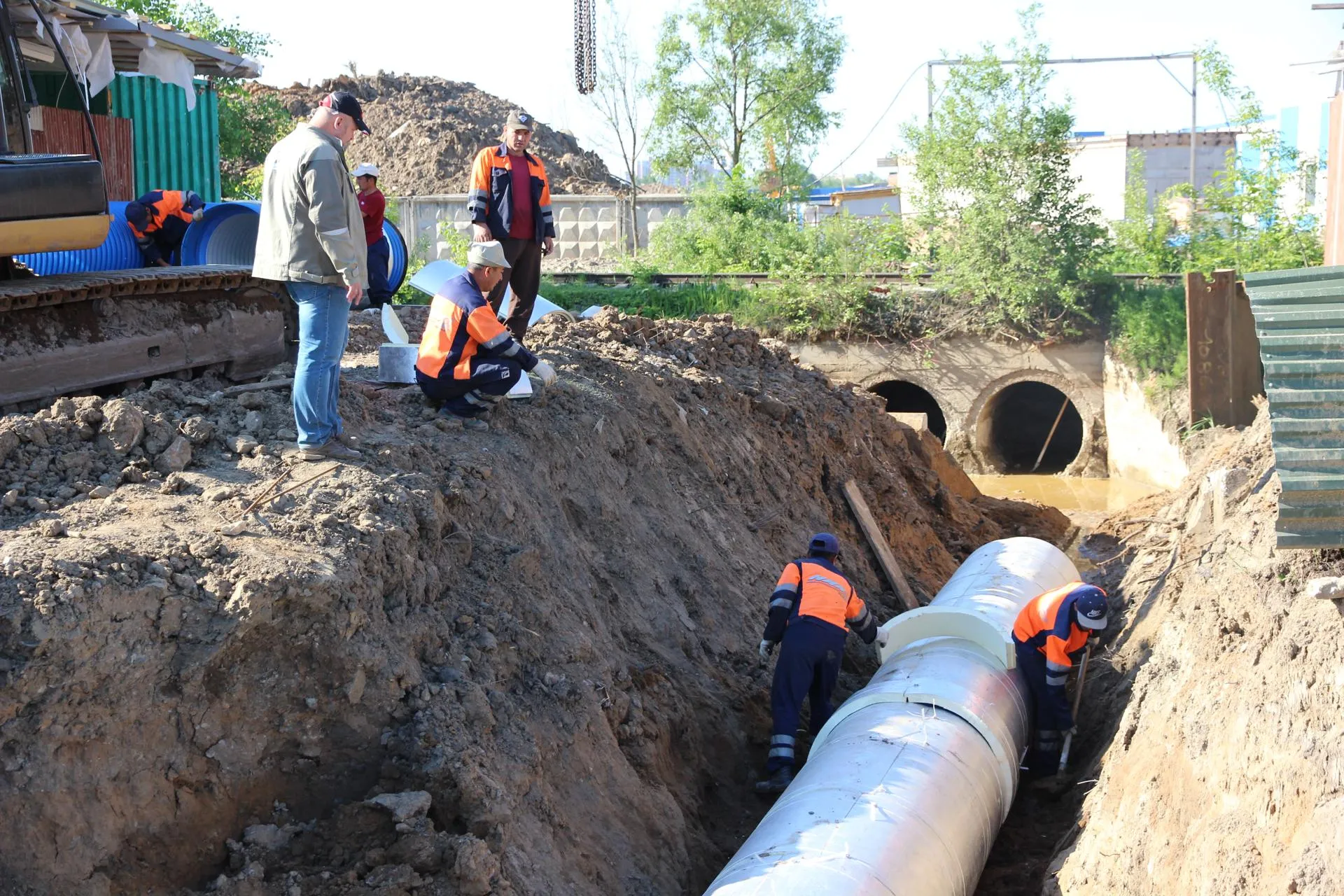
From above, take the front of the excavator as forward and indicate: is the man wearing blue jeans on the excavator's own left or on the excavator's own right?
on the excavator's own right

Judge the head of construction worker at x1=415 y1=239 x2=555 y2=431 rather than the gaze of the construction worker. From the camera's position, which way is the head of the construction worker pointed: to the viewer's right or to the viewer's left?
to the viewer's right

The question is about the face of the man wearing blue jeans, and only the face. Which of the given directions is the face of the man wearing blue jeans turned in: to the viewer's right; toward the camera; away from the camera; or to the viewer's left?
to the viewer's right

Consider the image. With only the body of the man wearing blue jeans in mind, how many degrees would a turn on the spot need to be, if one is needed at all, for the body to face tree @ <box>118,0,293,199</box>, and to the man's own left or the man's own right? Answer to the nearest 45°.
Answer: approximately 90° to the man's own left

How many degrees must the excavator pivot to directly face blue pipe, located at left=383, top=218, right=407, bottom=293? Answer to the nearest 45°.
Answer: approximately 45° to its left

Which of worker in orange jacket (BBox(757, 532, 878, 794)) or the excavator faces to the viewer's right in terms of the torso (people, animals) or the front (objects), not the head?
the excavator

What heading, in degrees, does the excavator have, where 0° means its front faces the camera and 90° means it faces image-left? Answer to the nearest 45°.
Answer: approximately 270°

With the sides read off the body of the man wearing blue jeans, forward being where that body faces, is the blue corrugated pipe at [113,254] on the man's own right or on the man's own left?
on the man's own left

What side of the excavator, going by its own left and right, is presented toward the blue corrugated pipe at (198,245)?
left

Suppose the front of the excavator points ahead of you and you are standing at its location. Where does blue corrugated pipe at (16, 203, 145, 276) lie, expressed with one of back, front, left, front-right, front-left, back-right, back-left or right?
left

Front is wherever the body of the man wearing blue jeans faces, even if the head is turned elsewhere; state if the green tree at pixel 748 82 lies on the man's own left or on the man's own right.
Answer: on the man's own left

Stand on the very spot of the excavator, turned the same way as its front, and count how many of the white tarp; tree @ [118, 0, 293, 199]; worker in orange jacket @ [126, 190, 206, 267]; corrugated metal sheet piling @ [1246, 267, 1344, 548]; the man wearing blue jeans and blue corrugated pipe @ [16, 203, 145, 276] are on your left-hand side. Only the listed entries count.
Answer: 4

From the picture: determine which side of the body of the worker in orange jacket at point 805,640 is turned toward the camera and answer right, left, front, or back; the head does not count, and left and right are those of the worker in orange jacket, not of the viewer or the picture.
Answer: back

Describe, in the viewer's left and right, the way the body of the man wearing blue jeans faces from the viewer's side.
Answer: facing to the right of the viewer
